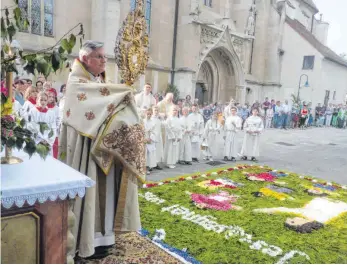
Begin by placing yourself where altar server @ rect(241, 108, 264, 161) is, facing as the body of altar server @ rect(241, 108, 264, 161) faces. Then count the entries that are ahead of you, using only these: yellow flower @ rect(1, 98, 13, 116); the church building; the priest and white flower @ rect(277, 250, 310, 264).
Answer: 3

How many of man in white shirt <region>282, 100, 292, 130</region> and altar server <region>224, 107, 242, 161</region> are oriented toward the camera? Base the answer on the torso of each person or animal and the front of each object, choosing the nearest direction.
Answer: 2

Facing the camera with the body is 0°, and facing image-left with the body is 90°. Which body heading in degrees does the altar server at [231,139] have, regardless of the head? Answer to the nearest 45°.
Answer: approximately 0°

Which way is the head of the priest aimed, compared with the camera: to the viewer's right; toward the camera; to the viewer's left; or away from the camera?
to the viewer's right

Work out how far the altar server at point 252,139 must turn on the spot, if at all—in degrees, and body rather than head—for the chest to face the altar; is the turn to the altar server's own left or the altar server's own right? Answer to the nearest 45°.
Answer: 0° — they already face it

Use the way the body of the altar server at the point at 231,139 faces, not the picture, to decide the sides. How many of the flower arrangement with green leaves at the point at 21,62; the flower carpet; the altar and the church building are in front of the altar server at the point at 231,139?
3

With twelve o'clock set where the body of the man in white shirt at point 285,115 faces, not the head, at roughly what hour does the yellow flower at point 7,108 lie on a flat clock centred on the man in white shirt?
The yellow flower is roughly at 12 o'clock from the man in white shirt.
